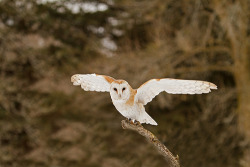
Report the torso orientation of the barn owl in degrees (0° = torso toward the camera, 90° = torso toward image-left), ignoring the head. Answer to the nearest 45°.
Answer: approximately 45°
